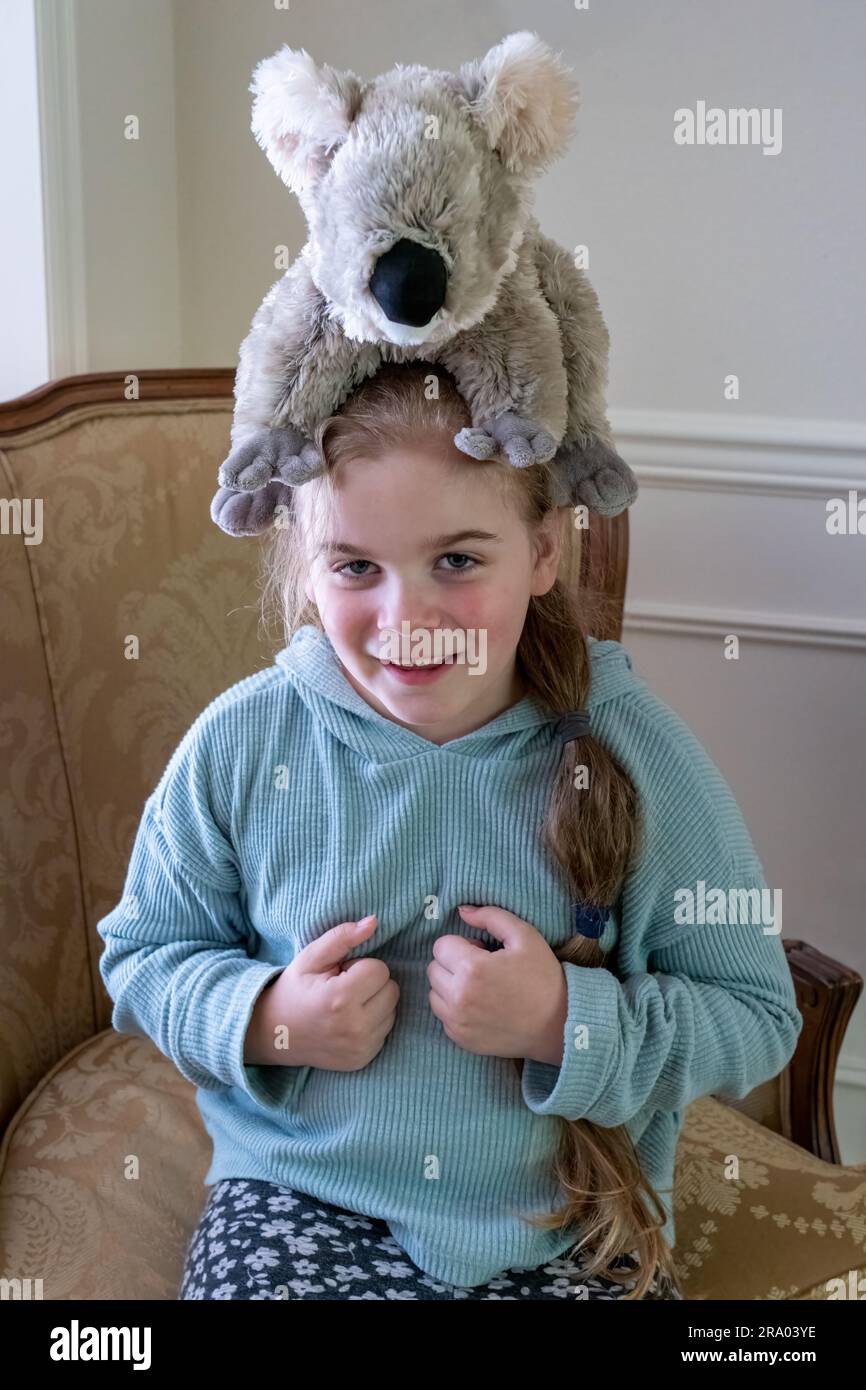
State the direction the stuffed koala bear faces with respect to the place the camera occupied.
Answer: facing the viewer

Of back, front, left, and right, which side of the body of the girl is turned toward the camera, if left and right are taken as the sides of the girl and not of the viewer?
front

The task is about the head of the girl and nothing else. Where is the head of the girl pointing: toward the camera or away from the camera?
toward the camera

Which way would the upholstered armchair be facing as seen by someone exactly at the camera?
facing the viewer and to the right of the viewer
